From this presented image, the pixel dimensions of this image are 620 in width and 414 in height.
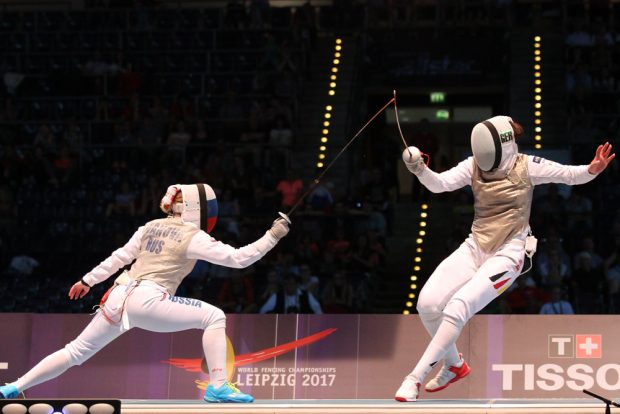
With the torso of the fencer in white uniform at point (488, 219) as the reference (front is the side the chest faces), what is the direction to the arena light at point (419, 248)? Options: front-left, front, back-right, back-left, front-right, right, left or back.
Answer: back-right

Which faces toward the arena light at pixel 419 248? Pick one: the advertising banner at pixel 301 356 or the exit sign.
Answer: the exit sign

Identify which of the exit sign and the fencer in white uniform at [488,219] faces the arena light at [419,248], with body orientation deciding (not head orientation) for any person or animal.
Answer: the exit sign

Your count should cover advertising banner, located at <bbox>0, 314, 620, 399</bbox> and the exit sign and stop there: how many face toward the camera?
2

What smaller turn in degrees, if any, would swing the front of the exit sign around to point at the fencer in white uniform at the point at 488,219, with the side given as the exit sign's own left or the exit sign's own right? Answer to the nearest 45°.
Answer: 0° — it already faces them

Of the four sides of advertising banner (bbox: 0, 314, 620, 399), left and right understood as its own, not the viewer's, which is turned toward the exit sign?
back

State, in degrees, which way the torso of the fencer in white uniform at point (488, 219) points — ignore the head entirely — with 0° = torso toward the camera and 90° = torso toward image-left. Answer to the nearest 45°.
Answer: approximately 45°

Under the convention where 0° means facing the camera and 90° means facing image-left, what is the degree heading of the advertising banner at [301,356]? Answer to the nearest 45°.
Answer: approximately 0°

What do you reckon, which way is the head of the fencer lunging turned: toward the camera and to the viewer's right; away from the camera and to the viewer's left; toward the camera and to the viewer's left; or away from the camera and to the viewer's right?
away from the camera and to the viewer's right

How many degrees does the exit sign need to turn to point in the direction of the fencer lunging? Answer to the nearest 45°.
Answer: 0° — it already faces them

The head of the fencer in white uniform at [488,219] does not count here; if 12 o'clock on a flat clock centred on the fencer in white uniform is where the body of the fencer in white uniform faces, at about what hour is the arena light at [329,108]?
The arena light is roughly at 4 o'clock from the fencer in white uniform.

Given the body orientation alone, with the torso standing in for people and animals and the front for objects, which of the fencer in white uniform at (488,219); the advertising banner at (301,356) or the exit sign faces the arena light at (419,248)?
the exit sign
